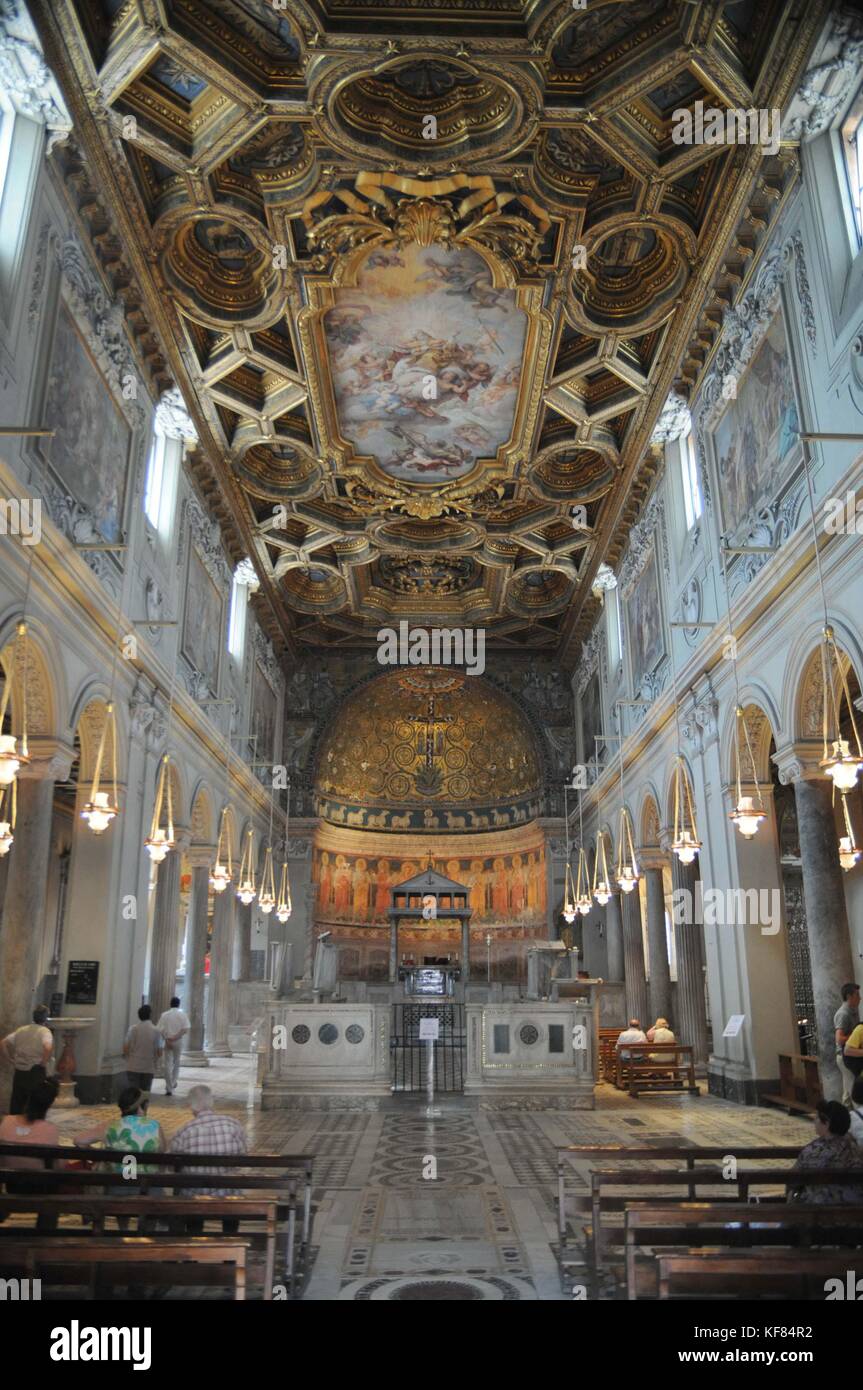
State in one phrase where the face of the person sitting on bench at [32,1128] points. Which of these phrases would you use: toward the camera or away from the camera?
away from the camera

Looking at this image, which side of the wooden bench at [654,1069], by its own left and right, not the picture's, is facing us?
back

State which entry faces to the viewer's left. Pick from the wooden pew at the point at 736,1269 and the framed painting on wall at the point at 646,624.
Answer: the framed painting on wall

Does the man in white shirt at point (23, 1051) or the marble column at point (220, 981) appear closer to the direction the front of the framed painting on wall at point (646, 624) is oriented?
the marble column

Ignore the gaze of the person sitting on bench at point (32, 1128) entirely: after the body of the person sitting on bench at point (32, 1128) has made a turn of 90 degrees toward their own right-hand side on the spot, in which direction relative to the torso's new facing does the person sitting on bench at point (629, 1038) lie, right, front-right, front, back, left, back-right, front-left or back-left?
front-left

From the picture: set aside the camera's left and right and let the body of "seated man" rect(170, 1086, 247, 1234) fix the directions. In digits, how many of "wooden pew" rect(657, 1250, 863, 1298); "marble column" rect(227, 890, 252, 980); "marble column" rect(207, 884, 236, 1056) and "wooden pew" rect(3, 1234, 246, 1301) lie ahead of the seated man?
2

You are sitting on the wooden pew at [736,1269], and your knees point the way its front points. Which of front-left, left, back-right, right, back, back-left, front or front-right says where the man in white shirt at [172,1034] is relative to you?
front-left

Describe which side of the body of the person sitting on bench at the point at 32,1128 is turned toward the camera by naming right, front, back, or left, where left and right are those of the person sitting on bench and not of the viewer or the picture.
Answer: back

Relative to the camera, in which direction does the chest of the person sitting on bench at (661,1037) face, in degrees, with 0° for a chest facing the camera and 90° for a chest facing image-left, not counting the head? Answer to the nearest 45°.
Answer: approximately 180°

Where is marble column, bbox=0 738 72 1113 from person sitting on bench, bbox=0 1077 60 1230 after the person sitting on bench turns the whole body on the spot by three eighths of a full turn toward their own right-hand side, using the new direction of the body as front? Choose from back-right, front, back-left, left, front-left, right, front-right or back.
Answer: back-left

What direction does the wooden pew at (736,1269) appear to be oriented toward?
away from the camera

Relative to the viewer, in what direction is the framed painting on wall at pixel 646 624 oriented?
to the viewer's left

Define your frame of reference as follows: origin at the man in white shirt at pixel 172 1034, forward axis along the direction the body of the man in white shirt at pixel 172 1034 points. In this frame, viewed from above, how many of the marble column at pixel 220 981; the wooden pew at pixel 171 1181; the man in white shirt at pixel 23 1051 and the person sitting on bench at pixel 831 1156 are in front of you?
1

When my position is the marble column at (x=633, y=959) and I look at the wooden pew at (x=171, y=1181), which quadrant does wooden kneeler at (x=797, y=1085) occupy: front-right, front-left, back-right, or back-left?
front-left

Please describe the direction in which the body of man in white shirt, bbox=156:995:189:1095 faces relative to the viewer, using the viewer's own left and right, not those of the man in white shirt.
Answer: facing away from the viewer

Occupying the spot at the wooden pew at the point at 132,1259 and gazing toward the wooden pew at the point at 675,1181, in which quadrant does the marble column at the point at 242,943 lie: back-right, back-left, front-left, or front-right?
front-left

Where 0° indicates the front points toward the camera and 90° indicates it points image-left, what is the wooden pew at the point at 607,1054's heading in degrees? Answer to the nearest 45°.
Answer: approximately 180°

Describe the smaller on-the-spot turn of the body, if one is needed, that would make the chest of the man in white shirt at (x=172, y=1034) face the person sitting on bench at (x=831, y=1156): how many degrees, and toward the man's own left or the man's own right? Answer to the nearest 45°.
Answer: approximately 180°

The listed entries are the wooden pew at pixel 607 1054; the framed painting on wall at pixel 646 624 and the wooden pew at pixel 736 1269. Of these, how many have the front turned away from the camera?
2
